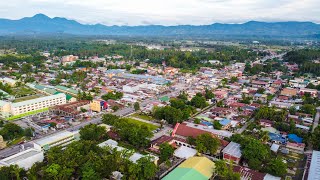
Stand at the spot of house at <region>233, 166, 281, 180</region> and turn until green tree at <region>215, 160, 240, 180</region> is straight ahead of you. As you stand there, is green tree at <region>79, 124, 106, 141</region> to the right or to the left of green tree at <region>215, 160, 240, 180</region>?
right

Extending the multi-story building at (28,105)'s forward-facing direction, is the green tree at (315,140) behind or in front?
in front

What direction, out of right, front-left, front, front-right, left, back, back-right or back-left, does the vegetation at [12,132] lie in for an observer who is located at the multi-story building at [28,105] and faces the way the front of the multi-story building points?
front-right

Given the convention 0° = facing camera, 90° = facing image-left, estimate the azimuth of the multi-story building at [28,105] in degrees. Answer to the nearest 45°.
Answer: approximately 315°

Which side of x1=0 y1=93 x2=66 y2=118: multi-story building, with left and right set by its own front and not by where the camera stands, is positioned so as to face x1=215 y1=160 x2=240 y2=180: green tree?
front

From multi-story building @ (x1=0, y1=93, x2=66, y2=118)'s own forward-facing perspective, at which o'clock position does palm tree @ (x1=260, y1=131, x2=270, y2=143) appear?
The palm tree is roughly at 12 o'clock from the multi-story building.

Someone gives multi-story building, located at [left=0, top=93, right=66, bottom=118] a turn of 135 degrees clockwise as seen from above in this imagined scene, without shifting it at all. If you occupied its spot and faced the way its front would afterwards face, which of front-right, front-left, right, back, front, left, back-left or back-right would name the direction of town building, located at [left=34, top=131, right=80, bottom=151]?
left

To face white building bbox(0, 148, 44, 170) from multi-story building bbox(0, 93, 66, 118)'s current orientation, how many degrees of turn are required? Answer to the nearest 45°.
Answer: approximately 45° to its right

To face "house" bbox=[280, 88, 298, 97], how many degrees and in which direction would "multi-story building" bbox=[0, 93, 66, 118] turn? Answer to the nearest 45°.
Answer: approximately 45° to its left
